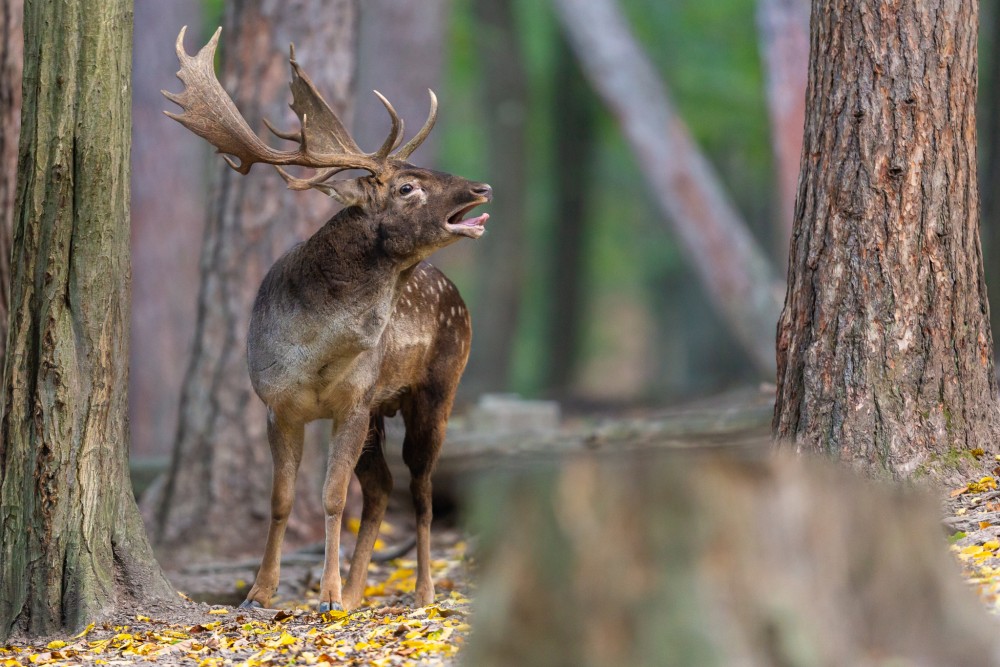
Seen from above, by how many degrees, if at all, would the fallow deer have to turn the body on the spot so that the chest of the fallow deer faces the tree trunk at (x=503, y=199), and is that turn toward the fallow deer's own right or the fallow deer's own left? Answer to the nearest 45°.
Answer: approximately 135° to the fallow deer's own right

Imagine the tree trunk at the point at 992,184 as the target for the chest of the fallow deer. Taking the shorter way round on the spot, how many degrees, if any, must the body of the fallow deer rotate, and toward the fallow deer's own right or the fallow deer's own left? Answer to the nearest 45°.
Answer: approximately 180°

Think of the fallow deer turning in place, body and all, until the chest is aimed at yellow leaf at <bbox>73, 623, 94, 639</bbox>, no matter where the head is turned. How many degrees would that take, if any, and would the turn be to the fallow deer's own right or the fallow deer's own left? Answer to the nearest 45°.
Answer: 0° — it already faces it

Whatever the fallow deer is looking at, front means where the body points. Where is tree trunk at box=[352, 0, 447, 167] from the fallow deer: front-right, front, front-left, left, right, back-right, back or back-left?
back-right

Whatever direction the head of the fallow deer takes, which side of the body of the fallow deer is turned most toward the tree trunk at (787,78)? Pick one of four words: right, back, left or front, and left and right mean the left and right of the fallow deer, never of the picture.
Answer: back

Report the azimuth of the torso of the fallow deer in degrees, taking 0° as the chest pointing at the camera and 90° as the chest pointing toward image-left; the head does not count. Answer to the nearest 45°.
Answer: approximately 45°

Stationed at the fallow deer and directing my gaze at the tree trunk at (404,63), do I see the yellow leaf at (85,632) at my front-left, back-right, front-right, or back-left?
back-left

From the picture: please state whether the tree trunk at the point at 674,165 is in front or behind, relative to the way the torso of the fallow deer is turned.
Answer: behind
